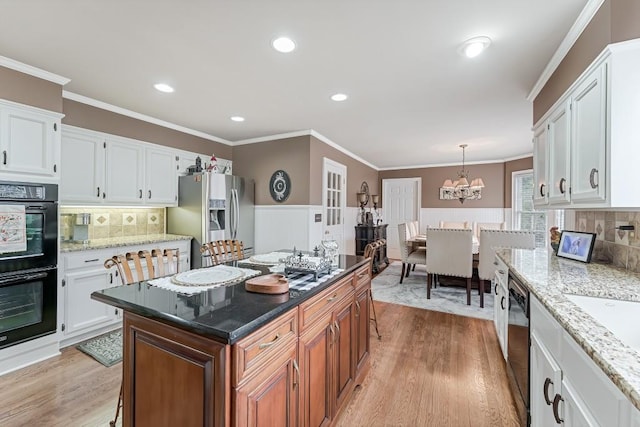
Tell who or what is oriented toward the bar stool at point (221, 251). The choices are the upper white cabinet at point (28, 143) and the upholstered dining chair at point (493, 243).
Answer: the upper white cabinet

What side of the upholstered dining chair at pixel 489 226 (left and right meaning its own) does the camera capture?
front

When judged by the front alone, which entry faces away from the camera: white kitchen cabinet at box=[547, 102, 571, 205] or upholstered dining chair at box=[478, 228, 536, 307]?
the upholstered dining chair

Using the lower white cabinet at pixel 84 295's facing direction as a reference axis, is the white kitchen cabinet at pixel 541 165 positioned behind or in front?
in front

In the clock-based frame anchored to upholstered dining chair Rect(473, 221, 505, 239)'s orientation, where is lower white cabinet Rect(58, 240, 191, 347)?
The lower white cabinet is roughly at 1 o'clock from the upholstered dining chair.

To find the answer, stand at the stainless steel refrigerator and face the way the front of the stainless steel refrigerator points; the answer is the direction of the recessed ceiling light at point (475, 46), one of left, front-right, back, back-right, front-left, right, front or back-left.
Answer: front

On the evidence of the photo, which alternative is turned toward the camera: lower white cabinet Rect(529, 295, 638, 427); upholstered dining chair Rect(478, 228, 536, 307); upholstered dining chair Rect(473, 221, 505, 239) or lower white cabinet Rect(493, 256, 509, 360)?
upholstered dining chair Rect(473, 221, 505, 239)

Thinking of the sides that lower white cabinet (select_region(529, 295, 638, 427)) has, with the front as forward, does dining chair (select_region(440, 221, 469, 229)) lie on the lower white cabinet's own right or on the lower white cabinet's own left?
on the lower white cabinet's own right

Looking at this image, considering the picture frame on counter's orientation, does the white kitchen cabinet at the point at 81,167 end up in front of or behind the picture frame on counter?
in front

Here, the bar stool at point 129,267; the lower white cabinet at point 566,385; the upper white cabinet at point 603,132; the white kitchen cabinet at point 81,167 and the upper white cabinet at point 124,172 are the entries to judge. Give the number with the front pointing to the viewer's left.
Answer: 2

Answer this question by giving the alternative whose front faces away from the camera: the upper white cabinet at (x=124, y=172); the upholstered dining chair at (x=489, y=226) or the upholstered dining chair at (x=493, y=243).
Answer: the upholstered dining chair at (x=493, y=243)

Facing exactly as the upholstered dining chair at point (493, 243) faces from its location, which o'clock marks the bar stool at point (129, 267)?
The bar stool is roughly at 7 o'clock from the upholstered dining chair.

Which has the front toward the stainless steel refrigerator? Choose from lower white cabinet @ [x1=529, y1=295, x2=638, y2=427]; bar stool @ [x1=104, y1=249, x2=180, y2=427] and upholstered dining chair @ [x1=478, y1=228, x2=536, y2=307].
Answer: the lower white cabinet

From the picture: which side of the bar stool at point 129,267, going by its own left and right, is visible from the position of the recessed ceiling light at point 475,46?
front

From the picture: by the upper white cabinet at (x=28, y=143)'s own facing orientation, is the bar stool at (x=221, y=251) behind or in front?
in front

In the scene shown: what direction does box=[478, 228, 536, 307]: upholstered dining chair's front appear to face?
away from the camera
